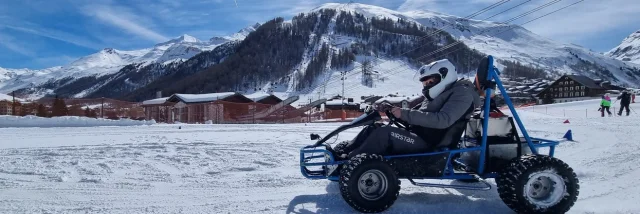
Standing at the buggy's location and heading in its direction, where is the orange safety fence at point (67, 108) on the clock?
The orange safety fence is roughly at 1 o'clock from the buggy.

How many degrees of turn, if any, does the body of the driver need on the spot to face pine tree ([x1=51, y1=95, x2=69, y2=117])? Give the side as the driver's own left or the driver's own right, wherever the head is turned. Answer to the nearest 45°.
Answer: approximately 45° to the driver's own right

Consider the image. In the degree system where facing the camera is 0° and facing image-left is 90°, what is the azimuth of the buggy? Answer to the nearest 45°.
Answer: approximately 90°

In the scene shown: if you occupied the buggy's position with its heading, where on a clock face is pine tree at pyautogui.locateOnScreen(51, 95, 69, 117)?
The pine tree is roughly at 1 o'clock from the buggy.

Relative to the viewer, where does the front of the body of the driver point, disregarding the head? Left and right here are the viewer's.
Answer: facing to the left of the viewer
